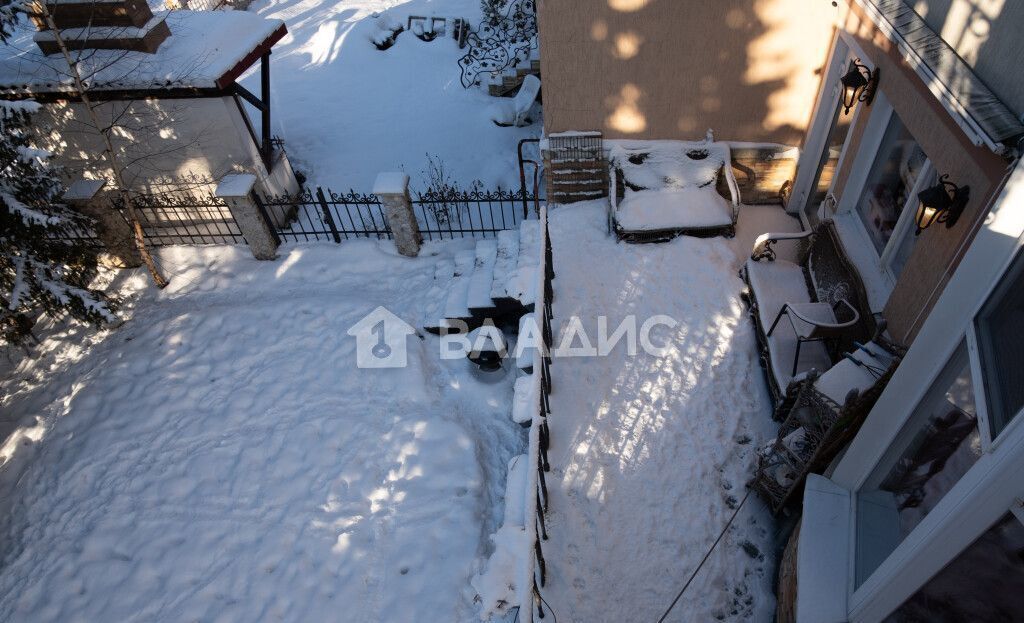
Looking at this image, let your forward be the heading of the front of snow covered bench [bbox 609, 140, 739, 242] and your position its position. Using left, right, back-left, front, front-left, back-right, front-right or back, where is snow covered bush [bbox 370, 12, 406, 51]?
back-right

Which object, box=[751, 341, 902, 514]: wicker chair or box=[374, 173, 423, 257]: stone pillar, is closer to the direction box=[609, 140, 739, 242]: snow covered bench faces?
the wicker chair

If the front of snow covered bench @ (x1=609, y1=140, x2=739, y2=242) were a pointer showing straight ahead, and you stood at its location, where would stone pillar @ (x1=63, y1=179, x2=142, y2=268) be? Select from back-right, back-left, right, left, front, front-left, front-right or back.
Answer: right

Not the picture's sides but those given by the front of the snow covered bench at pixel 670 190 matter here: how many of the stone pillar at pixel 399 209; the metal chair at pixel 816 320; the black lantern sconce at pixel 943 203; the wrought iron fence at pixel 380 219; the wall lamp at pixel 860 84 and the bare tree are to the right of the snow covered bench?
3

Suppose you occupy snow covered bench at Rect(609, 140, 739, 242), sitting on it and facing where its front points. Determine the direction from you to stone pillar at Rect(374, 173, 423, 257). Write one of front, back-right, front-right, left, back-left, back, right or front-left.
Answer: right

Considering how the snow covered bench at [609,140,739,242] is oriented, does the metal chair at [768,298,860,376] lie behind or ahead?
ahead

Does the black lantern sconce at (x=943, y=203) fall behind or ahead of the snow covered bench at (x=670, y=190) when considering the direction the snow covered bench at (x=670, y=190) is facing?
ahead

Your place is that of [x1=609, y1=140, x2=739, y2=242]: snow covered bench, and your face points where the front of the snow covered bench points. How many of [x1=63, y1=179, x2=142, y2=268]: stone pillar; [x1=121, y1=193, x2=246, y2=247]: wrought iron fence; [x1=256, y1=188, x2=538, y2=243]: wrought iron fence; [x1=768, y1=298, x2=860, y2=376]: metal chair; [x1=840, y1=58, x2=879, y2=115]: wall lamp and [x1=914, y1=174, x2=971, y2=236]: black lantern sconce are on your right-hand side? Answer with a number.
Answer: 3

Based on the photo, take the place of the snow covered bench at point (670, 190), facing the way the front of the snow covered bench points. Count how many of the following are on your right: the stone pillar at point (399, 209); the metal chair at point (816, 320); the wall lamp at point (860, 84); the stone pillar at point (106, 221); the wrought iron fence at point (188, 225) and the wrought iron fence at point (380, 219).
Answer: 4

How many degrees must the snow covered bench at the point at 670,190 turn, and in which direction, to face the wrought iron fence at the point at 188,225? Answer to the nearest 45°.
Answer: approximately 90° to its right

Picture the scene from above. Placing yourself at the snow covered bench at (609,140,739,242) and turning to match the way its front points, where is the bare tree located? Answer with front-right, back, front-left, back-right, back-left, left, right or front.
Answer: right

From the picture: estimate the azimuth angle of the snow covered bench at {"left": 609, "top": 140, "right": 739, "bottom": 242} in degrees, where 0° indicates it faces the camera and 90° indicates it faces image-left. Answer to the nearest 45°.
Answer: approximately 0°

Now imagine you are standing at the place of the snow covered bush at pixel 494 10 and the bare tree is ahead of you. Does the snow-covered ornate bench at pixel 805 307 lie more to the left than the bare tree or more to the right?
left

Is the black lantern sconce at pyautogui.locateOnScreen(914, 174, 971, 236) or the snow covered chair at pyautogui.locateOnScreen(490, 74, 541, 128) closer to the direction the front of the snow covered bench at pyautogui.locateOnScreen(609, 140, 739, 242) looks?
the black lantern sconce

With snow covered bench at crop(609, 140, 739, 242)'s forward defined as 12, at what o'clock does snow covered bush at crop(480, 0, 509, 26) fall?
The snow covered bush is roughly at 5 o'clock from the snow covered bench.

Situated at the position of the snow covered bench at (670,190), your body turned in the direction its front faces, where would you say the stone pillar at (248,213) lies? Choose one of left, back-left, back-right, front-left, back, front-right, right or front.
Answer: right

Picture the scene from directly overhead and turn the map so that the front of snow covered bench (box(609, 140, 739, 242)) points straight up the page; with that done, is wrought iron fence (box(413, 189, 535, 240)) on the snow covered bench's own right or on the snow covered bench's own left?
on the snow covered bench's own right
